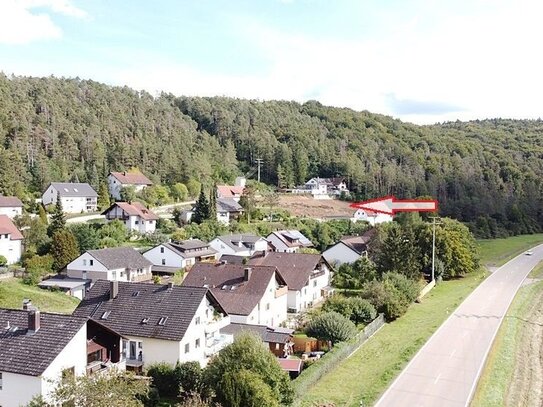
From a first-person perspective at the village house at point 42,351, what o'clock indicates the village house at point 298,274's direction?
the village house at point 298,274 is roughly at 9 o'clock from the village house at point 42,351.

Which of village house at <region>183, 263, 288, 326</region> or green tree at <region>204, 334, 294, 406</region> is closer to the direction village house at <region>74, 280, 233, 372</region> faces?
the green tree

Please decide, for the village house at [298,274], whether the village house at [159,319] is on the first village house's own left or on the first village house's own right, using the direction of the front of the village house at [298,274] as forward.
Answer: on the first village house's own right

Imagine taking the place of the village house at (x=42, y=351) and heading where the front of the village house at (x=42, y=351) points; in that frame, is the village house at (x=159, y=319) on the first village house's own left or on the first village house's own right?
on the first village house's own left

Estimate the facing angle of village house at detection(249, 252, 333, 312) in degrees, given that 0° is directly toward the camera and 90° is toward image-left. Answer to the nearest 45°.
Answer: approximately 315°

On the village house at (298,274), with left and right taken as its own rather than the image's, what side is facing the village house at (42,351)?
right

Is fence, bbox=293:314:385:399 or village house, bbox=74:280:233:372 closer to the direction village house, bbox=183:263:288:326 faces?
the fence

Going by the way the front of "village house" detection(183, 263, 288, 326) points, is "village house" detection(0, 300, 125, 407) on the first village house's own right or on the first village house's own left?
on the first village house's own right
